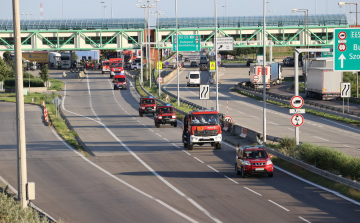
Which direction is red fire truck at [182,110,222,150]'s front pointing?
toward the camera

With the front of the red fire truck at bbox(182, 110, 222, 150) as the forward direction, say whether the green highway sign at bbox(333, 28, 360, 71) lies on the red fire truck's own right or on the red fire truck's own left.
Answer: on the red fire truck's own left

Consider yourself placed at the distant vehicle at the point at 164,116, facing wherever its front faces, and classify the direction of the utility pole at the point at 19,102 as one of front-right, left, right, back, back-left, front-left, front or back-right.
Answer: front

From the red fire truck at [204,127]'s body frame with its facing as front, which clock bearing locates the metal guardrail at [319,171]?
The metal guardrail is roughly at 11 o'clock from the red fire truck.

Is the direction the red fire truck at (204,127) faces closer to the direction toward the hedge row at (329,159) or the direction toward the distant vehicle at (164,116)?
the hedge row

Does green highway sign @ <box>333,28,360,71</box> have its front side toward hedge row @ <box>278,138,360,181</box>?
yes

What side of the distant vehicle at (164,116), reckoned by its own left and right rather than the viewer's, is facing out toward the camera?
front

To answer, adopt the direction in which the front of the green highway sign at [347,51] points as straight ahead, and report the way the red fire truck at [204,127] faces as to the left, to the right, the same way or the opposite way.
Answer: the same way

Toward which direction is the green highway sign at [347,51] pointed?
toward the camera

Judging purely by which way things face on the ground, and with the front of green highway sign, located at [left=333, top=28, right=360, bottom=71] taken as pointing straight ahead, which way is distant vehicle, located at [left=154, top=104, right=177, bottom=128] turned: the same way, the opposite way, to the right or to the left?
the same way

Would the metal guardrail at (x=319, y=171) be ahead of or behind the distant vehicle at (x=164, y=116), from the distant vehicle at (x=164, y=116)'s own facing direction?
ahead

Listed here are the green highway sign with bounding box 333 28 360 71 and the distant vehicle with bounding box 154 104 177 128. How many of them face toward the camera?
2

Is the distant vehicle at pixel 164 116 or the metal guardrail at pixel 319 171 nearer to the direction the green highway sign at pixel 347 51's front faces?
the metal guardrail

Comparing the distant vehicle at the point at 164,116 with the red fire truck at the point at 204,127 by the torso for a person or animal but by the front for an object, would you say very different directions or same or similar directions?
same or similar directions
